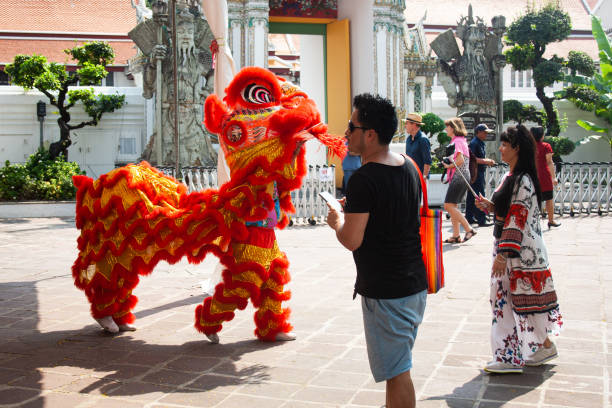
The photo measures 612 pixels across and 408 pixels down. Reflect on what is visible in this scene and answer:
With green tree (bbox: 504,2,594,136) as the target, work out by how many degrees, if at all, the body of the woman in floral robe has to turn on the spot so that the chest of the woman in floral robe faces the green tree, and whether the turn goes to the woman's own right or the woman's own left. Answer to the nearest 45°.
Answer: approximately 90° to the woman's own right

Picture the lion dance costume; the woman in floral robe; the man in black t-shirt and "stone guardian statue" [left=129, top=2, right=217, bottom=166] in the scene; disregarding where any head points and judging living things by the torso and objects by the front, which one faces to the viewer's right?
the lion dance costume

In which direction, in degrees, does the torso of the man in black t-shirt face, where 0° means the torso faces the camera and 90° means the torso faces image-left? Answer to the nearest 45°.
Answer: approximately 135°

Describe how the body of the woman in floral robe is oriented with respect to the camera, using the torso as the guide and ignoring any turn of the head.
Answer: to the viewer's left

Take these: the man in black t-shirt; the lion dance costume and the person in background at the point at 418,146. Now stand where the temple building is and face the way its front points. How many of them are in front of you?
3

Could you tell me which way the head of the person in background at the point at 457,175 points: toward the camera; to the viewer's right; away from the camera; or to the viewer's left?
to the viewer's left

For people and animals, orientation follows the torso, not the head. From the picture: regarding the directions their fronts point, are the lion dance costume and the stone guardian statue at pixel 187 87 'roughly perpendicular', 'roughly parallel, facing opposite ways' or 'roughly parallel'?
roughly perpendicular

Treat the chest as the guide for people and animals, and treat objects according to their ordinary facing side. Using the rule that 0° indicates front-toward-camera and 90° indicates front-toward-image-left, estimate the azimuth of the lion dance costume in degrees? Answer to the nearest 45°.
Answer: approximately 270°

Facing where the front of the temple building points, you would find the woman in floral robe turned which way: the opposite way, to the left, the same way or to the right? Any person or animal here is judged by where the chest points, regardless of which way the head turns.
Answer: to the right

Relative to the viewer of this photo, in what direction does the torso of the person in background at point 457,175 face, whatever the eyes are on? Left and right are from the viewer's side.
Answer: facing to the left of the viewer
